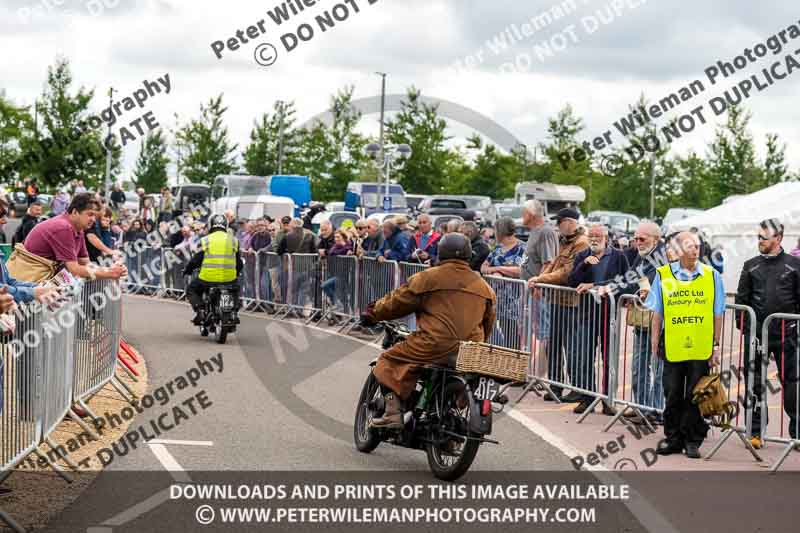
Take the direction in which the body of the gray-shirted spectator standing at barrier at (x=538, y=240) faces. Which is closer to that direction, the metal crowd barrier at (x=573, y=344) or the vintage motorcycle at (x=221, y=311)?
the vintage motorcycle

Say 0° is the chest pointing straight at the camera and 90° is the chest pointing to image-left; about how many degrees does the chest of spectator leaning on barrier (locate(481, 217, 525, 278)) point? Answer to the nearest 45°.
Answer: approximately 45°

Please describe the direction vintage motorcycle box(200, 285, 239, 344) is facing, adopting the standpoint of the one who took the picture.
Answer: facing away from the viewer

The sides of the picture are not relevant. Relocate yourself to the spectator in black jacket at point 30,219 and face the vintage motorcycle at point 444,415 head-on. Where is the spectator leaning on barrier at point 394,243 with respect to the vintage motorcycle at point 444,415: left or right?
left

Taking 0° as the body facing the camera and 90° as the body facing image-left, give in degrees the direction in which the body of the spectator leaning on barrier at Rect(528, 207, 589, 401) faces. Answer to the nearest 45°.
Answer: approximately 45°

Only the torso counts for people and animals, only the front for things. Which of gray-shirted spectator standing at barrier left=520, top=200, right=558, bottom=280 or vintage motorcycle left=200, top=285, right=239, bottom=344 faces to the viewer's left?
the gray-shirted spectator standing at barrier
